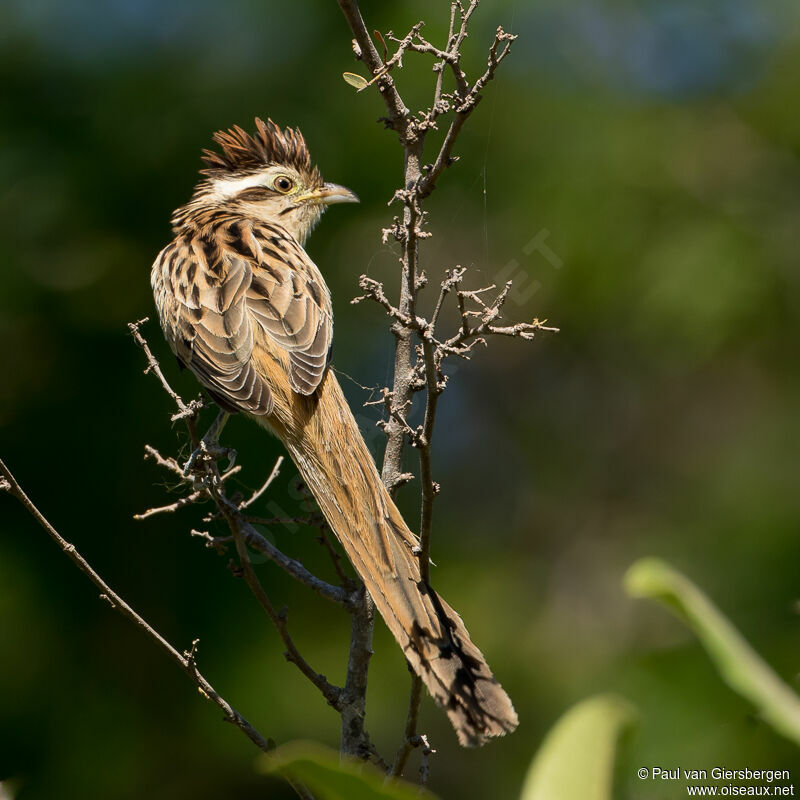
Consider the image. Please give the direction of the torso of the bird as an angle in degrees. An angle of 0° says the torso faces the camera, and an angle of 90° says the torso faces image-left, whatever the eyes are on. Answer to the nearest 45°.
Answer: approximately 135°

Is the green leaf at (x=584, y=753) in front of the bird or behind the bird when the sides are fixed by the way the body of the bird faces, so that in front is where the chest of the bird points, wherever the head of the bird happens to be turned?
behind

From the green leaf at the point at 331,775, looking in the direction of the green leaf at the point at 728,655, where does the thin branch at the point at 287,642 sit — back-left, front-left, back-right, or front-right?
back-left

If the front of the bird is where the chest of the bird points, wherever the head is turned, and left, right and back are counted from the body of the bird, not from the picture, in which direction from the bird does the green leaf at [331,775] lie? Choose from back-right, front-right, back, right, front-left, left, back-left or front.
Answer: back-left
